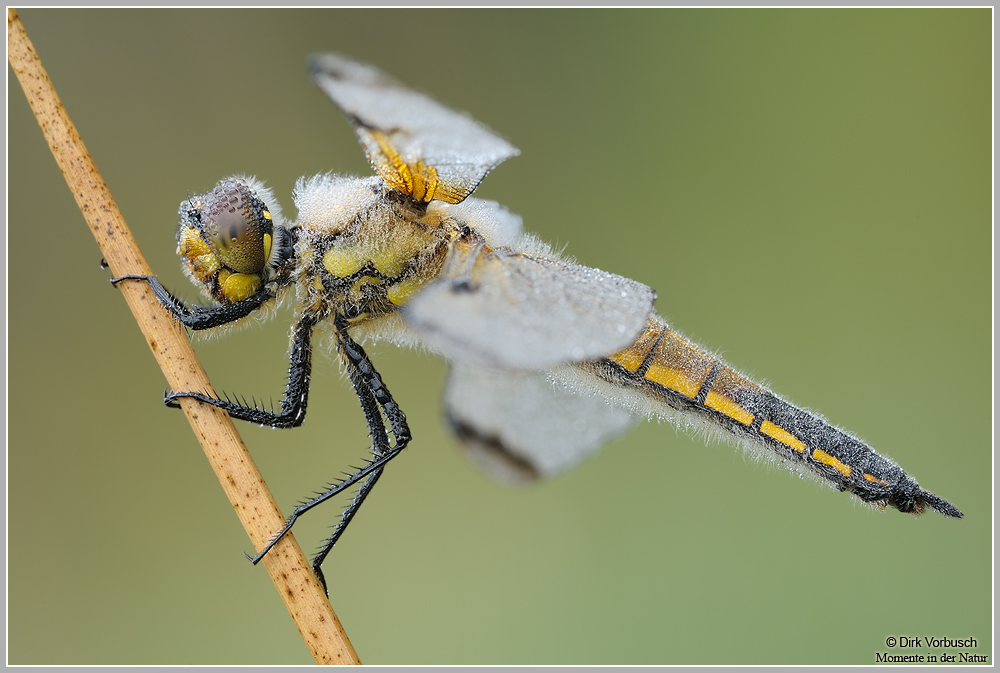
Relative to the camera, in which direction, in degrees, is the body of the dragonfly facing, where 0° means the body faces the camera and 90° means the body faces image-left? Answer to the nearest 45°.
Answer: approximately 90°
